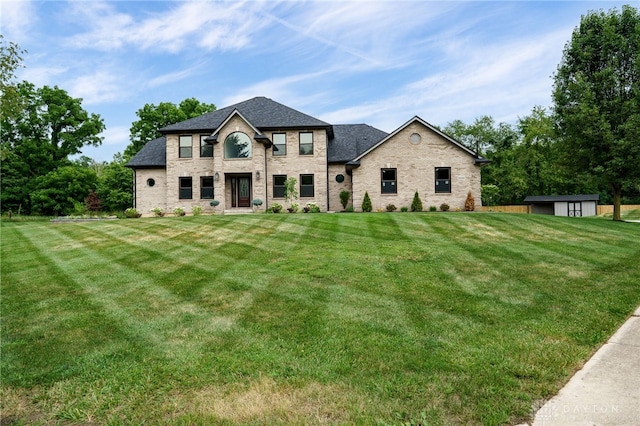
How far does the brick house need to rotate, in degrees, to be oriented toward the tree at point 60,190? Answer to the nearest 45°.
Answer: approximately 135° to its right

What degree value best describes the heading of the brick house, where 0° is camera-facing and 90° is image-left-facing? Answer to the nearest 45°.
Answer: approximately 0°

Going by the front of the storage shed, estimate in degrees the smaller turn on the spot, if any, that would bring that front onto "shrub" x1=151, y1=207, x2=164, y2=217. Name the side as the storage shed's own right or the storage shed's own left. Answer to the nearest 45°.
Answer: approximately 45° to the storage shed's own right

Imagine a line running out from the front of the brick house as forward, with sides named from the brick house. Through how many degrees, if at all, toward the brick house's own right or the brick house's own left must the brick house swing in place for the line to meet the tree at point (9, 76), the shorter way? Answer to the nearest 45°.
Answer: approximately 45° to the brick house's own right

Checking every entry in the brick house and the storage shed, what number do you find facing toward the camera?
2
